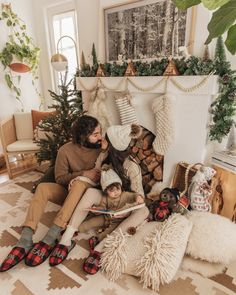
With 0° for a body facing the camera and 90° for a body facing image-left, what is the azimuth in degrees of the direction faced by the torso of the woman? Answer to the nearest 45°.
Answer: approximately 45°

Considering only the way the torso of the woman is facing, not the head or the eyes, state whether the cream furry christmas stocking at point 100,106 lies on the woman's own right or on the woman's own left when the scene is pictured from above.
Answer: on the woman's own right

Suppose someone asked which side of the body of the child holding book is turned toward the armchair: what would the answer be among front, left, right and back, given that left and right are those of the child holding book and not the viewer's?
right

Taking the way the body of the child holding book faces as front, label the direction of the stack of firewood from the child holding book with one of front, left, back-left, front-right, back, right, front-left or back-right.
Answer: back

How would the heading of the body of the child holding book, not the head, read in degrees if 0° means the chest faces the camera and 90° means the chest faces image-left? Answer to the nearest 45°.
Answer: approximately 45°

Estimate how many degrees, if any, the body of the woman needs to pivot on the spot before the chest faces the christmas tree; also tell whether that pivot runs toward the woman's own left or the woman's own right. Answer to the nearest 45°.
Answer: approximately 90° to the woman's own right

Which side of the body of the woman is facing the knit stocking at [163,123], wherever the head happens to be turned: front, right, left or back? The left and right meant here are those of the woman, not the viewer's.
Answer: back

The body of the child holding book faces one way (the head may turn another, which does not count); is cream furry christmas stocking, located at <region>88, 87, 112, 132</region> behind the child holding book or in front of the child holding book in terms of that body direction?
behind

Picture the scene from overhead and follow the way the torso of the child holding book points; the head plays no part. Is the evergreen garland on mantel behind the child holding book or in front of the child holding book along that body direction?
behind
